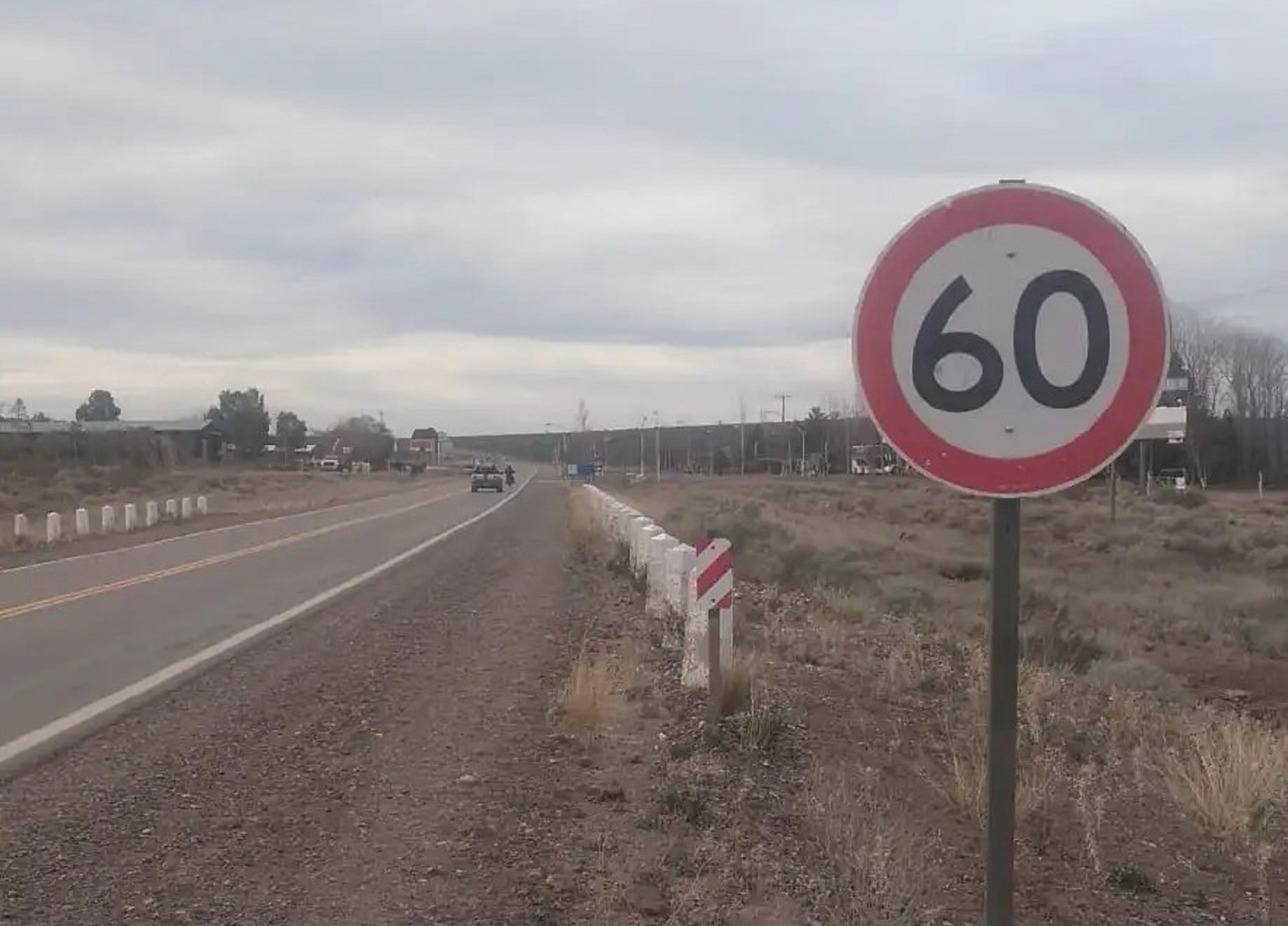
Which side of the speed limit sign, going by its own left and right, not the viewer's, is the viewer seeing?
front

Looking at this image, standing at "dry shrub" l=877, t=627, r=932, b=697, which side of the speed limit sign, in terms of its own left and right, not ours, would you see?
back

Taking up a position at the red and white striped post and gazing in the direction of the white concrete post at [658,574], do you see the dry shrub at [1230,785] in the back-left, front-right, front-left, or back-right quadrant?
back-right

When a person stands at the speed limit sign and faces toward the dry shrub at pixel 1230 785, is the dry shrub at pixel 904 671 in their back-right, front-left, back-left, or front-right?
front-left

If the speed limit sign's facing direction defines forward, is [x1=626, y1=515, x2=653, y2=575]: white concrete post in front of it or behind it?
behind

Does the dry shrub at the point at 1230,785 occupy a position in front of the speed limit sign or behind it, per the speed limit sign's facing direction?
behind

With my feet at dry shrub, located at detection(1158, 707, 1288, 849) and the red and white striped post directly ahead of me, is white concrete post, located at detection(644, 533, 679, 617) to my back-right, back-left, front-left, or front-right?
front-right

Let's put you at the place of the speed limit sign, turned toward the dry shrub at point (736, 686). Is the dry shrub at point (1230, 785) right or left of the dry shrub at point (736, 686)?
right
